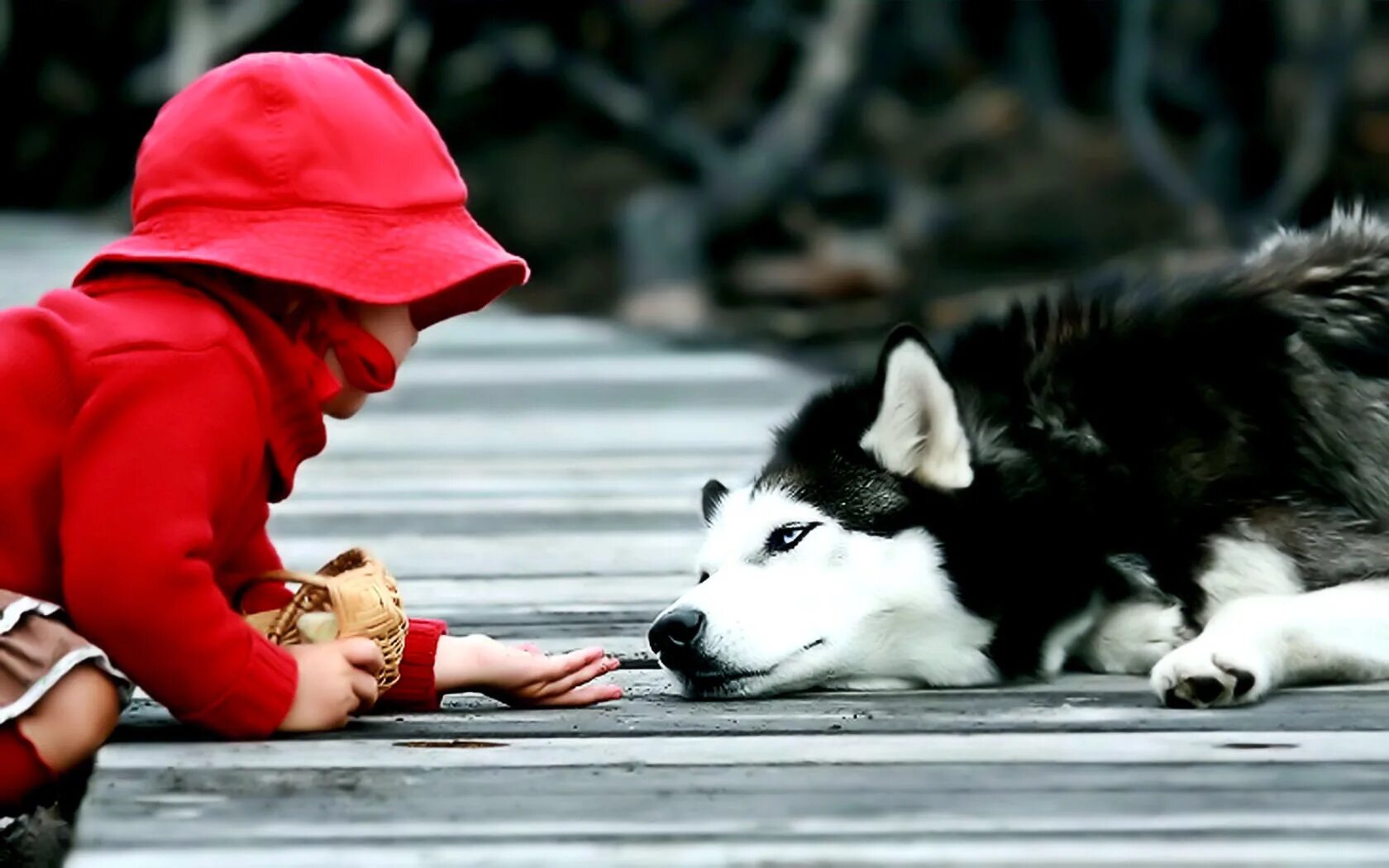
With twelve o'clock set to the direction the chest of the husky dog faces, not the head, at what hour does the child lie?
The child is roughly at 11 o'clock from the husky dog.

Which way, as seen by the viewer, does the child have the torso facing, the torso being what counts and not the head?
to the viewer's right

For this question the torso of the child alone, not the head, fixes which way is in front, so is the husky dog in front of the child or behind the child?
in front

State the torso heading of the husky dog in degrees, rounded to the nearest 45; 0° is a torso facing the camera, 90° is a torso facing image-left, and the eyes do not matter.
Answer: approximately 90°

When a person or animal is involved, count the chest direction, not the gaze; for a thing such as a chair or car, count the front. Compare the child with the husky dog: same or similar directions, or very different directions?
very different directions

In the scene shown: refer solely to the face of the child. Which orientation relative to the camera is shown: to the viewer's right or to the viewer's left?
to the viewer's right

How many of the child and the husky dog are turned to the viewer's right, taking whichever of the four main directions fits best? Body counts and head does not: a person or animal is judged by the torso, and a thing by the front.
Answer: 1
